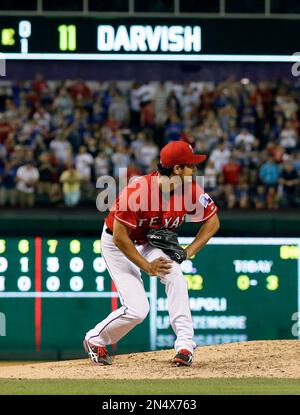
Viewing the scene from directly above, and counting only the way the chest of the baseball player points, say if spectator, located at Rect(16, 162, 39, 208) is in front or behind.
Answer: behind

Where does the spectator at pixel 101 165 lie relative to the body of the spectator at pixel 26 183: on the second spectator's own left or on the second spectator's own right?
on the second spectator's own left

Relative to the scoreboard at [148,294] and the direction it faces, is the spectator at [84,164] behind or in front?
behind

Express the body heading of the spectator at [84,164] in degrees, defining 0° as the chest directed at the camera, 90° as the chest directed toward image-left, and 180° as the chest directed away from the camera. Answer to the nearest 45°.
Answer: approximately 0°

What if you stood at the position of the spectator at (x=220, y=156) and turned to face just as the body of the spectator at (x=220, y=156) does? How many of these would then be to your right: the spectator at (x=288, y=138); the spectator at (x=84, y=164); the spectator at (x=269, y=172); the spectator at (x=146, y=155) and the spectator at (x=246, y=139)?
2

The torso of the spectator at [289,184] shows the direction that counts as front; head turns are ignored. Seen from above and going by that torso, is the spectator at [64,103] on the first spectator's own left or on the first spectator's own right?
on the first spectator's own right

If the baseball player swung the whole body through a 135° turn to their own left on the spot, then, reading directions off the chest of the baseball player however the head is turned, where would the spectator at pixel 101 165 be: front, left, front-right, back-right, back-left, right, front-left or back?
front

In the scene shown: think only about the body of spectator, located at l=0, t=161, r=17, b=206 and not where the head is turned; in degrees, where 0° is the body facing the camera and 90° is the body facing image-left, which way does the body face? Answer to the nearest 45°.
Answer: approximately 0°

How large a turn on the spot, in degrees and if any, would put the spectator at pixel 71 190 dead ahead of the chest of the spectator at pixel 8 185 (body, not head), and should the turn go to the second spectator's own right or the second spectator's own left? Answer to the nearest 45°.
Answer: approximately 45° to the second spectator's own left

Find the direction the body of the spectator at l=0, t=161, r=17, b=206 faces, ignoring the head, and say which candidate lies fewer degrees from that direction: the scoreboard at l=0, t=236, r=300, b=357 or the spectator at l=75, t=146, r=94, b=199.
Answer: the scoreboard

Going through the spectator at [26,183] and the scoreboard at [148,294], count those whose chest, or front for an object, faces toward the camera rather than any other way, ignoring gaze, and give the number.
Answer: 2
